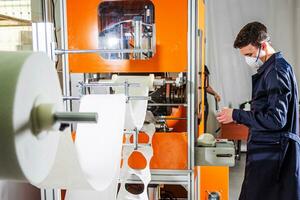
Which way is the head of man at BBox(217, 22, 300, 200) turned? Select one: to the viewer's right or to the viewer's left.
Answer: to the viewer's left

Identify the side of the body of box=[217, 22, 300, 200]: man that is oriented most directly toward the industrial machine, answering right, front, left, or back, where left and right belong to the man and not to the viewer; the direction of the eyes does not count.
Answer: front

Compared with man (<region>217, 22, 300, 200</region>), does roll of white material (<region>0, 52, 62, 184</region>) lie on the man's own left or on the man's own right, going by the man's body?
on the man's own left

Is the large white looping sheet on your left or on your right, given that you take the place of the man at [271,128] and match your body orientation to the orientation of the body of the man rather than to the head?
on your left

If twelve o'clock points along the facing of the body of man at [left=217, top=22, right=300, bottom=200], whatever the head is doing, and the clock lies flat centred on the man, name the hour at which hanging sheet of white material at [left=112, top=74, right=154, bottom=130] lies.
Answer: The hanging sheet of white material is roughly at 11 o'clock from the man.

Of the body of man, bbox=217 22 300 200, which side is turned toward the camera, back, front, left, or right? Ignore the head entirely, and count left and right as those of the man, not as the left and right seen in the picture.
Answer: left
